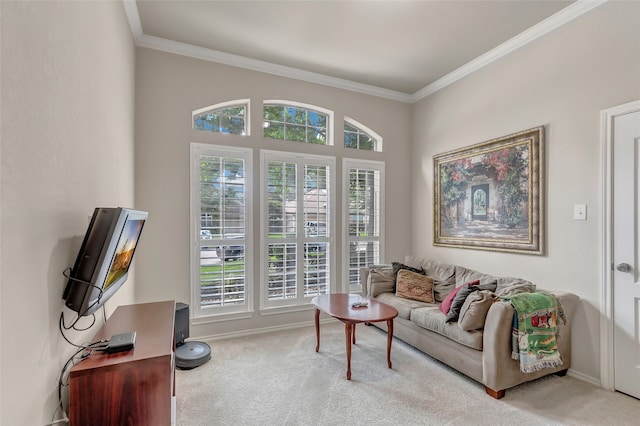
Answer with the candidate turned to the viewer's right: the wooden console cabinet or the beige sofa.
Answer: the wooden console cabinet

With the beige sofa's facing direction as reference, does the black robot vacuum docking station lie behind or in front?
in front

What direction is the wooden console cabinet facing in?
to the viewer's right

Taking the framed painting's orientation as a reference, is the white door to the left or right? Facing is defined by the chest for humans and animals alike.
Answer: on its left

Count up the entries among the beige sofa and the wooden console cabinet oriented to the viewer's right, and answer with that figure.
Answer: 1

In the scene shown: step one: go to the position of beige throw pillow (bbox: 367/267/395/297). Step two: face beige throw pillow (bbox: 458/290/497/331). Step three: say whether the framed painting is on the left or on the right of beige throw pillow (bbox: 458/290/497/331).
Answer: left

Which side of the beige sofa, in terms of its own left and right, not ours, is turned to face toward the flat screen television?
front

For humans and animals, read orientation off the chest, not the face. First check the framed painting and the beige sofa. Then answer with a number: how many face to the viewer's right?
0

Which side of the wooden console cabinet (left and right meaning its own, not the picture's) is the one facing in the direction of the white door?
front

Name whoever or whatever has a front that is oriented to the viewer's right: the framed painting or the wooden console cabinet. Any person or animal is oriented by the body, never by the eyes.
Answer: the wooden console cabinet

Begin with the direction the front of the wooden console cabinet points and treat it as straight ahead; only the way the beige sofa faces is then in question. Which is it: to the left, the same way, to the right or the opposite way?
the opposite way

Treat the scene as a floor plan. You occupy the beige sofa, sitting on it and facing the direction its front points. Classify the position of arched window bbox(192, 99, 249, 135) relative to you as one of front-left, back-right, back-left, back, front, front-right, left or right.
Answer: front-right

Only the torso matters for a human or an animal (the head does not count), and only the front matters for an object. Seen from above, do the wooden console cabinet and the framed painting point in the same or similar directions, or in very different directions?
very different directions
